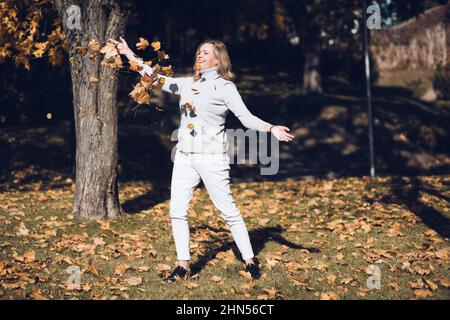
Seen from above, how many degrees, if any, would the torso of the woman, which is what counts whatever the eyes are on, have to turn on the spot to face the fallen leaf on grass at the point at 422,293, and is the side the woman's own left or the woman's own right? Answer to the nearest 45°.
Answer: approximately 135° to the woman's own left

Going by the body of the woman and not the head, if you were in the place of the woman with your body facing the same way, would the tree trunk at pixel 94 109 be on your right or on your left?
on your right

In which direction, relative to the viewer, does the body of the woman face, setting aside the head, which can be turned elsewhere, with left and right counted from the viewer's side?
facing the viewer and to the left of the viewer

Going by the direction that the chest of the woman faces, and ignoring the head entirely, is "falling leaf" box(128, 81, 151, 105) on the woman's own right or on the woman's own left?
on the woman's own right

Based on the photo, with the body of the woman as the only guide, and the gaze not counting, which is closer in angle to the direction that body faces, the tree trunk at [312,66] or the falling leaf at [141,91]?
the falling leaf

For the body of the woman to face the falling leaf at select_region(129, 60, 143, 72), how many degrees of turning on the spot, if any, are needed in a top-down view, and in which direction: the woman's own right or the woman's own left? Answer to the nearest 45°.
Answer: approximately 90° to the woman's own right

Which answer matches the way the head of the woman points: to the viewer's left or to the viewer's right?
to the viewer's left
